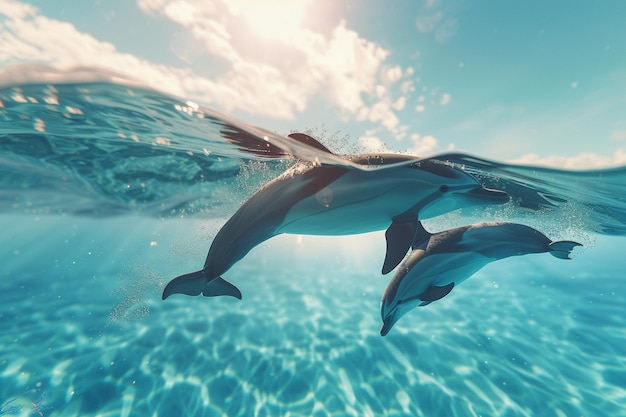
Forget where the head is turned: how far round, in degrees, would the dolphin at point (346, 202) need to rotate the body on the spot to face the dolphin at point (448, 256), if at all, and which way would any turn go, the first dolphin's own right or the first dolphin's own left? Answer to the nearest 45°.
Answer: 0° — it already faces it

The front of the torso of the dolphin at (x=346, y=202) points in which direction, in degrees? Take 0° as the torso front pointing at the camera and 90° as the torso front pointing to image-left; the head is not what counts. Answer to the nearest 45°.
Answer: approximately 270°
